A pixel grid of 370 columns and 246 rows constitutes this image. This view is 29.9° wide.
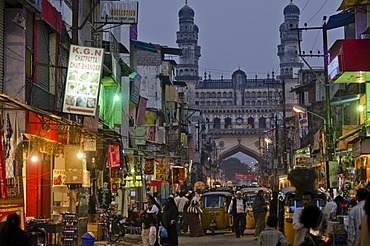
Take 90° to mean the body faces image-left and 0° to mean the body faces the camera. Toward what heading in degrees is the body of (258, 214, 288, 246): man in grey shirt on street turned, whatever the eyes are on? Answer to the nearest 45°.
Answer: approximately 180°

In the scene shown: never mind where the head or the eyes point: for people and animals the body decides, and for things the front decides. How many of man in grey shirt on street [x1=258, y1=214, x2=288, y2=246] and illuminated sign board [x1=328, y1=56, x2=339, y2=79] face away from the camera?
1

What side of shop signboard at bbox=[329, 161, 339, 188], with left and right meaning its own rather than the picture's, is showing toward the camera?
front

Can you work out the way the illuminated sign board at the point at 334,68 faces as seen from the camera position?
facing the viewer and to the left of the viewer

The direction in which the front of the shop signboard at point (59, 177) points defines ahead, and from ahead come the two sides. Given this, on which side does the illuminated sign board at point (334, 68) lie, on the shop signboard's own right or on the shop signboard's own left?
on the shop signboard's own left

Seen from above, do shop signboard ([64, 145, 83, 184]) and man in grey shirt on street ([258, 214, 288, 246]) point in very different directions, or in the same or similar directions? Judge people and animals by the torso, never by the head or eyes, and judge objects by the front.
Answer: very different directions

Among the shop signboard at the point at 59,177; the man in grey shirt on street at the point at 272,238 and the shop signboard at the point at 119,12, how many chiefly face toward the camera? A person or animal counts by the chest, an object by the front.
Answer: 2

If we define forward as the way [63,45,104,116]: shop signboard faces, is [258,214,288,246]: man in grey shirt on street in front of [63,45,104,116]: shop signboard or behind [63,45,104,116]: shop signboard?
in front

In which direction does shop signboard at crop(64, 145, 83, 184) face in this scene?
toward the camera

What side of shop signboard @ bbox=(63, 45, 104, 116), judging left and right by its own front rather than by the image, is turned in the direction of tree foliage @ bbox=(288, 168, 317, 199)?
left

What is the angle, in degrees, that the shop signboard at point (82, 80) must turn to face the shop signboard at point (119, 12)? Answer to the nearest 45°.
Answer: approximately 180°
